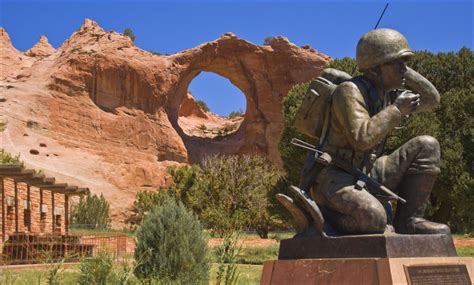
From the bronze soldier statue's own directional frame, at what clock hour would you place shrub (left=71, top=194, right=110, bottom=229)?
The shrub is roughly at 8 o'clock from the bronze soldier statue.

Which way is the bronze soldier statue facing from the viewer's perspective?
to the viewer's right

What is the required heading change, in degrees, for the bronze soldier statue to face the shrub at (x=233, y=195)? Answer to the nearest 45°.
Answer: approximately 90° to its left

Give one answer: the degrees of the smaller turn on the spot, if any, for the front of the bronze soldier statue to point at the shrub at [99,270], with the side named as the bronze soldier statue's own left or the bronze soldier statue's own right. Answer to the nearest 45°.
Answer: approximately 180°

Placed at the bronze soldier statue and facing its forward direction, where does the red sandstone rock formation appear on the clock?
The red sandstone rock formation is roughly at 8 o'clock from the bronze soldier statue.

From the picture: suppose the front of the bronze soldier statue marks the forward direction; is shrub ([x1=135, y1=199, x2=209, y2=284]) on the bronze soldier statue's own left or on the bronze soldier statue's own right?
on the bronze soldier statue's own left
